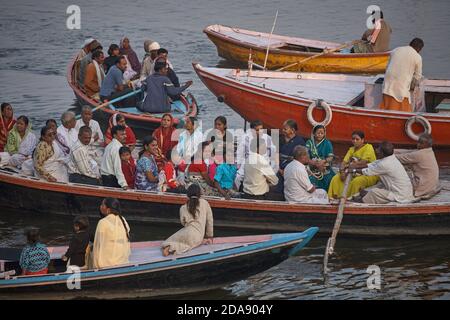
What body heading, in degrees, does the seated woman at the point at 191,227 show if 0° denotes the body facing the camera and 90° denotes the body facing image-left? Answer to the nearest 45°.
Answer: approximately 180°

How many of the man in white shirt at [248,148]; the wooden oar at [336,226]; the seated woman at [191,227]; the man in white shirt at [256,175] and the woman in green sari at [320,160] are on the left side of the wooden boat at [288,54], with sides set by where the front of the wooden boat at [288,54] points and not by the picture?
5

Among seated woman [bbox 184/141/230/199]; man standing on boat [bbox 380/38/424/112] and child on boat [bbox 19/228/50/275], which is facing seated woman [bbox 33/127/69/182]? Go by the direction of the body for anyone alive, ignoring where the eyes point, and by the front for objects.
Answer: the child on boat

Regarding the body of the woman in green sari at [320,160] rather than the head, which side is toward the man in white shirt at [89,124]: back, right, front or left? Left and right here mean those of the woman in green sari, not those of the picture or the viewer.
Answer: right

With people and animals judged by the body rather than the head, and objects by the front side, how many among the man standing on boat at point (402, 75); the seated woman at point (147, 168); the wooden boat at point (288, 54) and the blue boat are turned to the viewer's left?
1

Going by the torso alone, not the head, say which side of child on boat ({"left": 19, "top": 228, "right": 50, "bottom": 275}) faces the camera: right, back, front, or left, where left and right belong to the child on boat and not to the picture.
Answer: back

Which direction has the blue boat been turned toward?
to the viewer's right

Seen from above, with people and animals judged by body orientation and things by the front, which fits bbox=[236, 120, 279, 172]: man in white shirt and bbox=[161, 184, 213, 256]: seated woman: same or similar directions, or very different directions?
very different directions

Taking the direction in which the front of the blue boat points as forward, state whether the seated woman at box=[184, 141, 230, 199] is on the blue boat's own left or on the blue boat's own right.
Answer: on the blue boat's own left

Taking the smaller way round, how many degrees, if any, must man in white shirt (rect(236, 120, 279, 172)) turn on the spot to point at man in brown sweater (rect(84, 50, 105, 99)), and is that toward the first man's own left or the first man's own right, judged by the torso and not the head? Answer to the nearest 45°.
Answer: approximately 135° to the first man's own right

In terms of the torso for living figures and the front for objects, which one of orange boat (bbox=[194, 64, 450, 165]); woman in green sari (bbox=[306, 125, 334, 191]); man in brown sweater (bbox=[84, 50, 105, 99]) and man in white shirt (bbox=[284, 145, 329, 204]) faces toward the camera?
the woman in green sari
